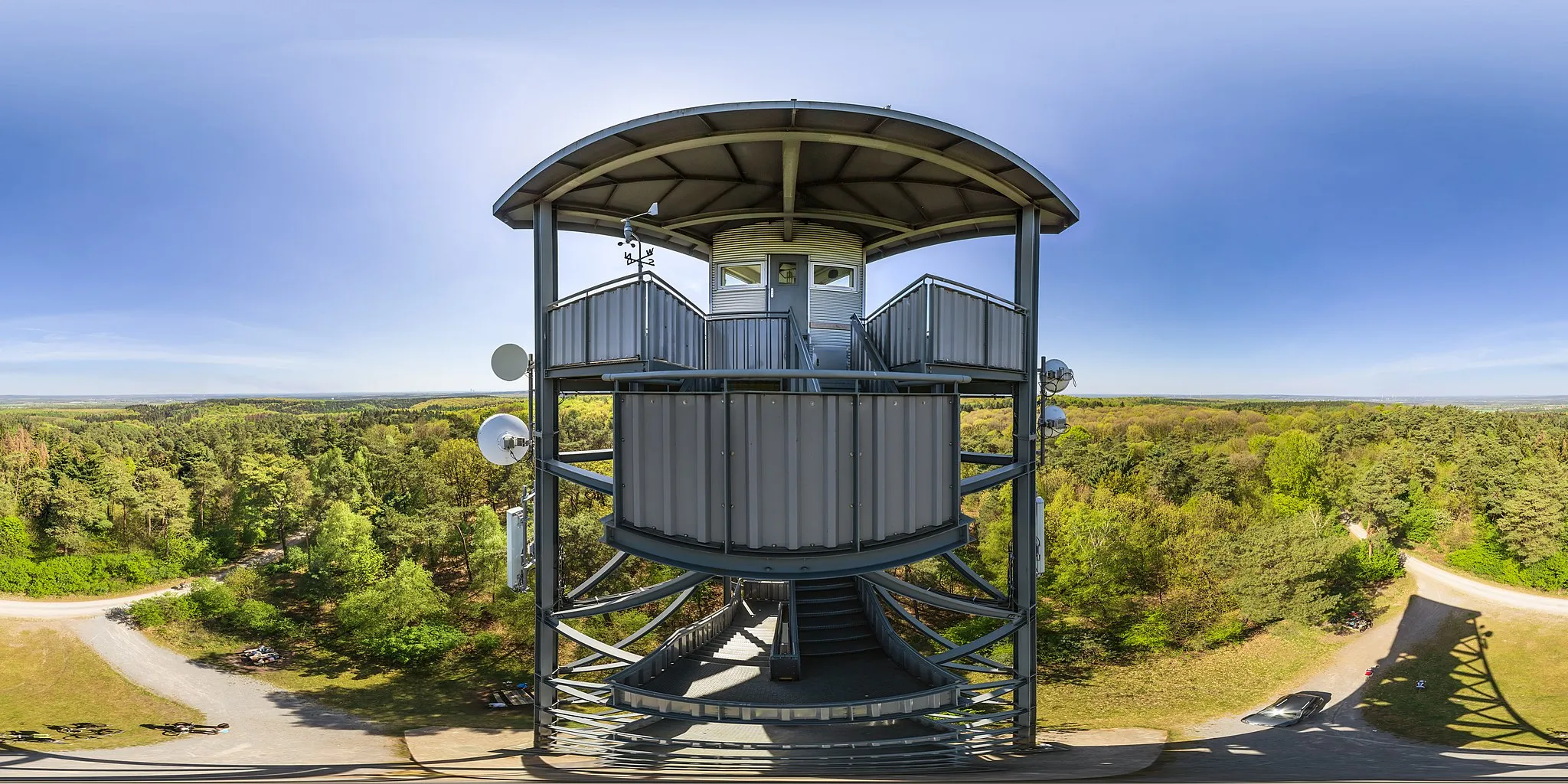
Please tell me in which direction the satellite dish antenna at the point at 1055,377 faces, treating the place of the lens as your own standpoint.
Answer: facing away from the viewer and to the right of the viewer

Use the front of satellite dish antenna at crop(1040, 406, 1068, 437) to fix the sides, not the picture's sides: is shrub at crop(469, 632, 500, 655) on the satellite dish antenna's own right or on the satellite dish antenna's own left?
on the satellite dish antenna's own left

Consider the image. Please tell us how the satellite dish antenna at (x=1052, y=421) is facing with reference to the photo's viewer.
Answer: facing away from the viewer and to the right of the viewer
